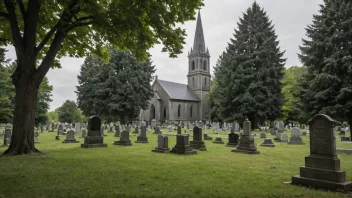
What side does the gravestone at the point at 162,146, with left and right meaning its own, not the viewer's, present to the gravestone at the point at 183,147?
left

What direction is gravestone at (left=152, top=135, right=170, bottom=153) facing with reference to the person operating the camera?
facing the viewer and to the left of the viewer

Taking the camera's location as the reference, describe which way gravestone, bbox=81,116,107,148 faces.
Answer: facing the viewer

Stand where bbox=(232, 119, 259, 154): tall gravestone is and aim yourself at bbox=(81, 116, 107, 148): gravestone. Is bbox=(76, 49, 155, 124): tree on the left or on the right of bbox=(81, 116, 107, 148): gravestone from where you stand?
right

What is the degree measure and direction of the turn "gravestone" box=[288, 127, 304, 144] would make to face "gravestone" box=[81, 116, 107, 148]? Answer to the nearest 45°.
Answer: approximately 45° to its right

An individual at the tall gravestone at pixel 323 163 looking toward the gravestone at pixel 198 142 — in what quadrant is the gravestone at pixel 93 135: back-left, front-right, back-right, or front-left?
front-left

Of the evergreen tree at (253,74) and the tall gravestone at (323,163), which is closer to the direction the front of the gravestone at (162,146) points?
the tall gravestone

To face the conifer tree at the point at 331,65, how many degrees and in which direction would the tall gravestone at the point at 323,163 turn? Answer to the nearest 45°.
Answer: approximately 135° to its right

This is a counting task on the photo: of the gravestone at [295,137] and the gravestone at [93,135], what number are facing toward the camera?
2

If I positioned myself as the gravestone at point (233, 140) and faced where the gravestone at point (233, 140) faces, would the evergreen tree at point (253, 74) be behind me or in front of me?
behind

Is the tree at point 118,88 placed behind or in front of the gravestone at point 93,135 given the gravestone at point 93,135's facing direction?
behind
